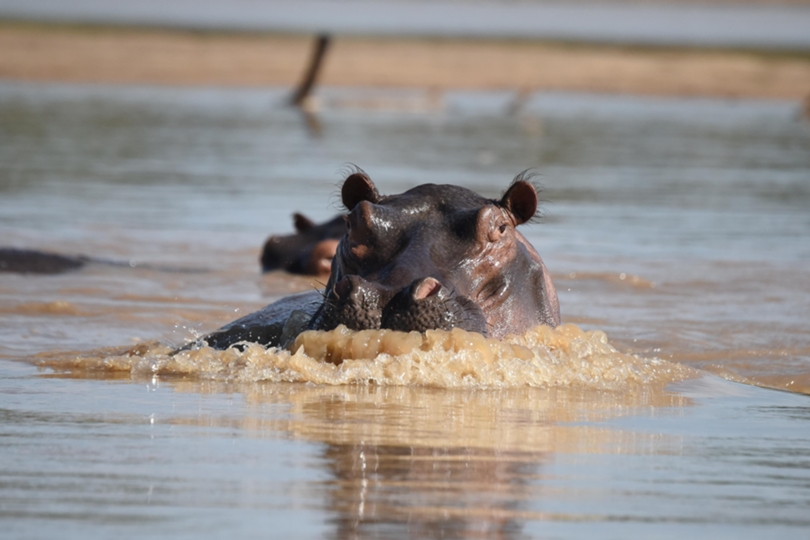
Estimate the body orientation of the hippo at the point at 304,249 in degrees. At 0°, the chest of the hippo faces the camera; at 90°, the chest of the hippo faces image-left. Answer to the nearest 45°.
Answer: approximately 45°

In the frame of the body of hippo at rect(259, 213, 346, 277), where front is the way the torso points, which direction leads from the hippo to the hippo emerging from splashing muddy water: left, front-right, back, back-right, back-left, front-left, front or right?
front-left
